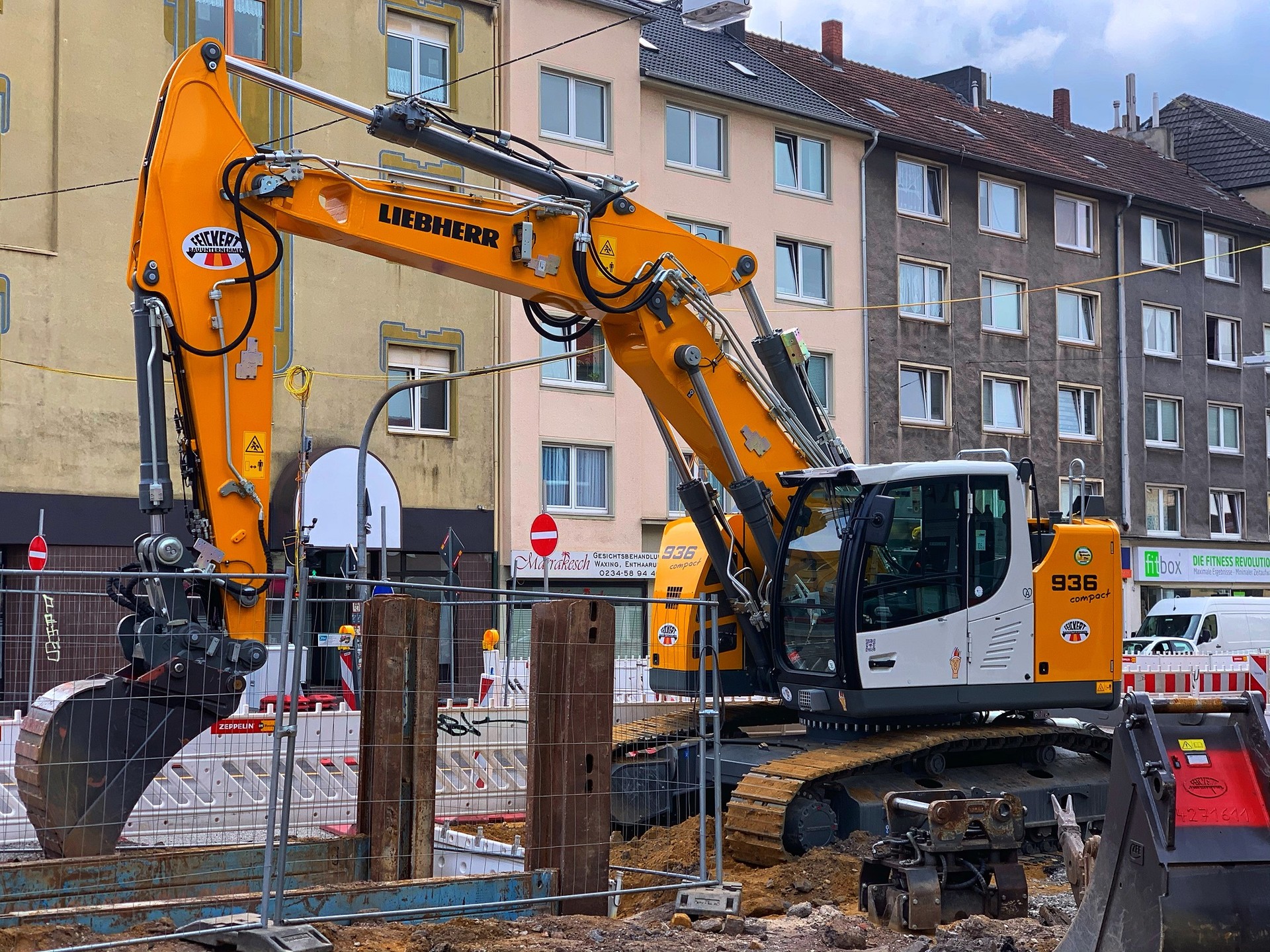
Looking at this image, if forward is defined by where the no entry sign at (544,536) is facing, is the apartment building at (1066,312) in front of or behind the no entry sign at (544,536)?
behind

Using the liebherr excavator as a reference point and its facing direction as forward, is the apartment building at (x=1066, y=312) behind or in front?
behind

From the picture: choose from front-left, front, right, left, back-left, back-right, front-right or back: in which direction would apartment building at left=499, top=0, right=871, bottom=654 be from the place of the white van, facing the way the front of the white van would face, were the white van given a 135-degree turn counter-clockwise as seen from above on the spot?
back-right

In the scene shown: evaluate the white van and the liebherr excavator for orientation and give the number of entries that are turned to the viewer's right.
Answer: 0

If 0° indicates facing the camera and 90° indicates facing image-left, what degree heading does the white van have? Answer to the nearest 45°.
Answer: approximately 45°

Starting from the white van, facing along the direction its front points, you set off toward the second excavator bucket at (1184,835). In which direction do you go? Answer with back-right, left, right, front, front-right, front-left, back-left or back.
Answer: front-left

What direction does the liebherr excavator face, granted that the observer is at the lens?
facing the viewer and to the left of the viewer

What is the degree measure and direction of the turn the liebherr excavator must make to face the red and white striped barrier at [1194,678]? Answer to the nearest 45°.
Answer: approximately 180°
